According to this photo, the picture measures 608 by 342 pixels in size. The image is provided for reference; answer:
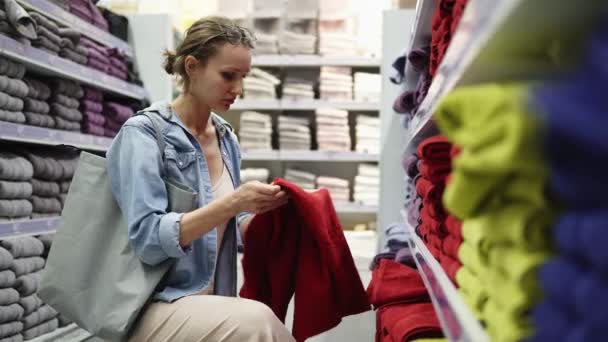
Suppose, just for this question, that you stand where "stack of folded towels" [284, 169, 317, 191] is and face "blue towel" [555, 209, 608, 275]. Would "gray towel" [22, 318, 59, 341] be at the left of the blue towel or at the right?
right

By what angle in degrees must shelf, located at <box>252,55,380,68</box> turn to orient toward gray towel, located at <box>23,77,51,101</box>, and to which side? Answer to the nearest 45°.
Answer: approximately 45° to its right

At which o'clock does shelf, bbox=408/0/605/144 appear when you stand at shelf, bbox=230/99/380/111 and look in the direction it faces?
shelf, bbox=408/0/605/144 is roughly at 12 o'clock from shelf, bbox=230/99/380/111.

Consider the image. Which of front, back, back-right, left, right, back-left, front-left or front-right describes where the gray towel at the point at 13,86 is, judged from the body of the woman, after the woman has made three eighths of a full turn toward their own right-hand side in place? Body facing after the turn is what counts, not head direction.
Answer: front-right

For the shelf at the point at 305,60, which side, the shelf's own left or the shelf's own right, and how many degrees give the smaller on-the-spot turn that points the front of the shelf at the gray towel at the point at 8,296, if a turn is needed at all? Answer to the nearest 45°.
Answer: approximately 45° to the shelf's own right

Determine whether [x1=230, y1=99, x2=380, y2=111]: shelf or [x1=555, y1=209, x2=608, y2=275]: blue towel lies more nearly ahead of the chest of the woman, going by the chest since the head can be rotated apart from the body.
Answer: the blue towel

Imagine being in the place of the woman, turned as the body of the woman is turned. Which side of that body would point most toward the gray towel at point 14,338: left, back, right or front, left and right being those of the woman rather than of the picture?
back

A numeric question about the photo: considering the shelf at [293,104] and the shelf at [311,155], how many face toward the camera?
2

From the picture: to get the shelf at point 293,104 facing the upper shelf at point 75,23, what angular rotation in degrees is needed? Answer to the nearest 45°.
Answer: approximately 45° to its right

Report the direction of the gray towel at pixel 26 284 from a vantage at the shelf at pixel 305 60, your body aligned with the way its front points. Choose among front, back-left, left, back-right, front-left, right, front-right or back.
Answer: front-right
